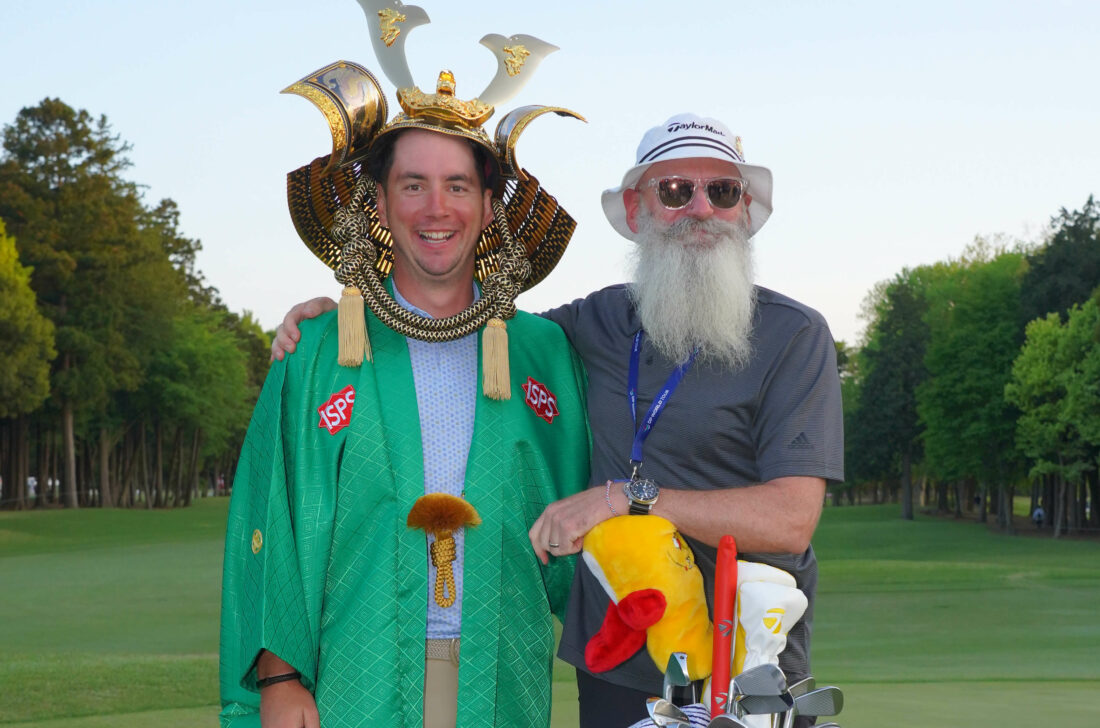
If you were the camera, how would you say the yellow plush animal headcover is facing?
facing to the left of the viewer

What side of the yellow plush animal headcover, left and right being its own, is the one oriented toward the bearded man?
right
